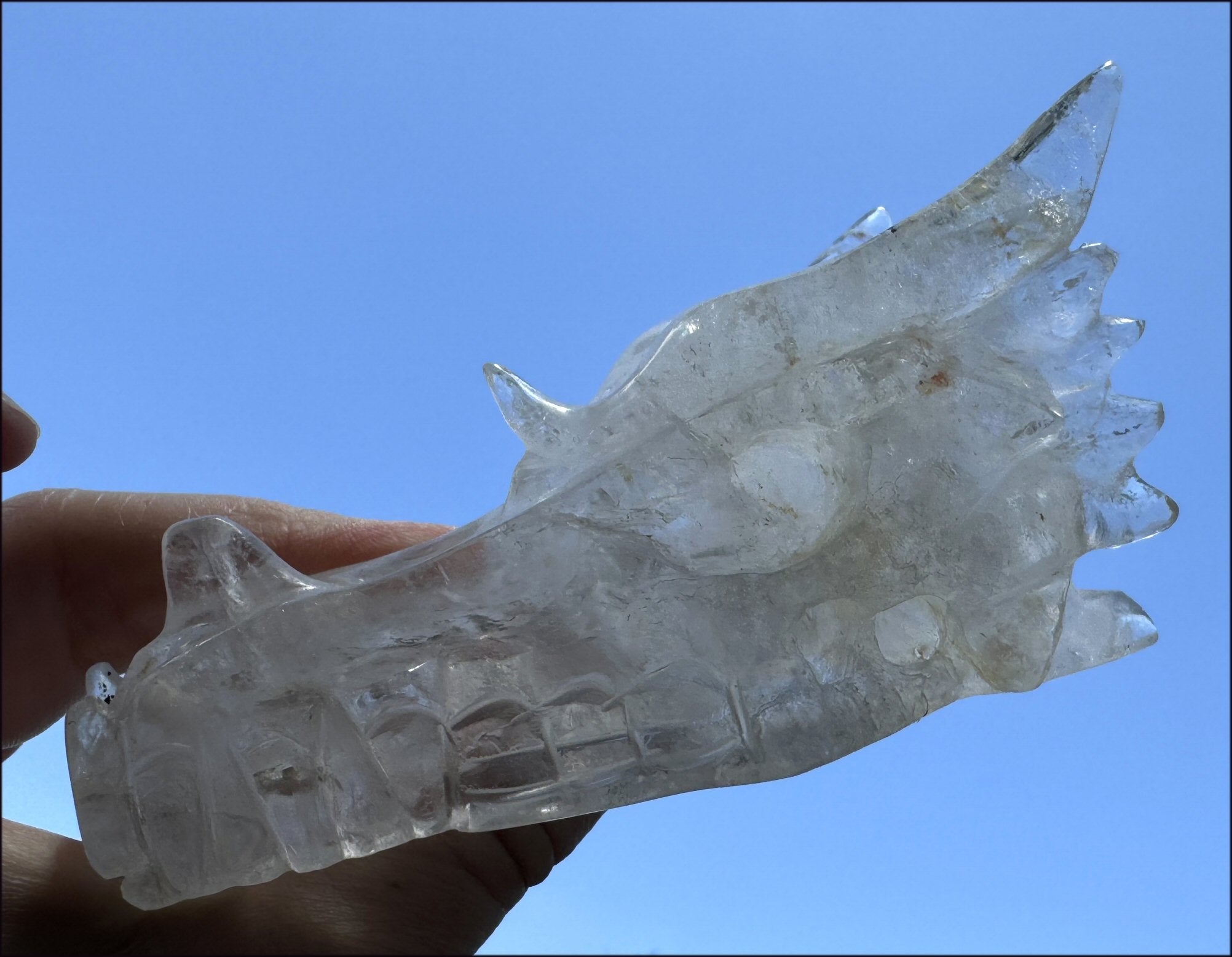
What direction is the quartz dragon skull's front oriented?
to the viewer's left
